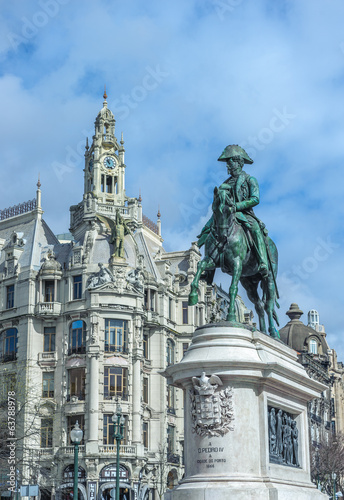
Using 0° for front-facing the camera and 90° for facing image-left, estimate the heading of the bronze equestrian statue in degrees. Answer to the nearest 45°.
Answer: approximately 45°
